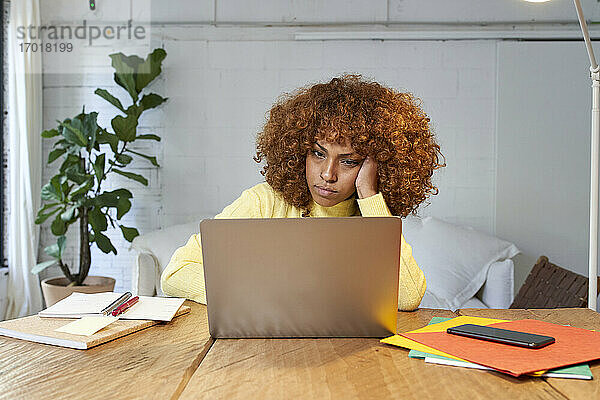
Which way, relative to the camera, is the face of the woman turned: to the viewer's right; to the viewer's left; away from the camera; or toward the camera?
toward the camera

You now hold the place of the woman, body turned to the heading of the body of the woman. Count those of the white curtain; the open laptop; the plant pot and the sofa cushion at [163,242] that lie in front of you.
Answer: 1

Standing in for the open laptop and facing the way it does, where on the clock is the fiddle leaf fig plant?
The fiddle leaf fig plant is roughly at 11 o'clock from the open laptop.

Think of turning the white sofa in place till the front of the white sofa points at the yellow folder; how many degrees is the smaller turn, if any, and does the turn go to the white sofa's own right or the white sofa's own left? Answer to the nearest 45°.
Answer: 0° — it already faces it

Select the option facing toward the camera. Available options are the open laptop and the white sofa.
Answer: the white sofa

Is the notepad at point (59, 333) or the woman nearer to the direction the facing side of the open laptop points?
the woman

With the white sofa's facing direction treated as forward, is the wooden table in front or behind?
in front

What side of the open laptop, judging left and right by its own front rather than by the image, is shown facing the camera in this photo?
back

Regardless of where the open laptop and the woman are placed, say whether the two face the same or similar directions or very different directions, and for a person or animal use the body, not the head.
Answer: very different directions

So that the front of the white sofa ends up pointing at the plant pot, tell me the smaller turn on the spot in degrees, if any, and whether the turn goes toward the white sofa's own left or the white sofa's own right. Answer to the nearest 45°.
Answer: approximately 90° to the white sofa's own right

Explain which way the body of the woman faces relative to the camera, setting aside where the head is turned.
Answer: toward the camera

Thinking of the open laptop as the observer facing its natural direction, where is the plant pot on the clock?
The plant pot is roughly at 11 o'clock from the open laptop.

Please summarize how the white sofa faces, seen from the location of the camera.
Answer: facing the viewer

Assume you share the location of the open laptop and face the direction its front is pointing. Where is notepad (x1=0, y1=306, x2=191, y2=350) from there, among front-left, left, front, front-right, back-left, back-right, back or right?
left

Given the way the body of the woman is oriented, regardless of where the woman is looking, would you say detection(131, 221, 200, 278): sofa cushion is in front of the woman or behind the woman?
behind

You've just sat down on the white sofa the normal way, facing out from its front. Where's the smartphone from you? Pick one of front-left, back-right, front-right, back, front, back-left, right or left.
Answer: front
